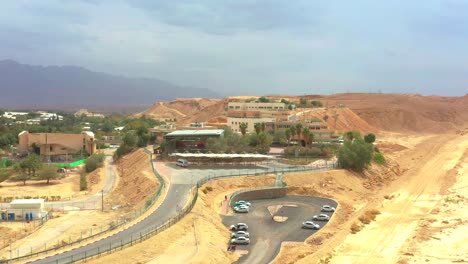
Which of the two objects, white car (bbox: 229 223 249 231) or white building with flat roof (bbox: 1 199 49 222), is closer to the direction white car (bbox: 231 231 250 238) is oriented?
the white building with flat roof

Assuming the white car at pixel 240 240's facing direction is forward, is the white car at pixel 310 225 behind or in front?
behind

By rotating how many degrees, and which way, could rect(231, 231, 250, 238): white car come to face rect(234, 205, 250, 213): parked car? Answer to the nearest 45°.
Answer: approximately 90° to its right

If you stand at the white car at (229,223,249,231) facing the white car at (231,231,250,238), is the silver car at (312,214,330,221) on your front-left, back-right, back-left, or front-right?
back-left

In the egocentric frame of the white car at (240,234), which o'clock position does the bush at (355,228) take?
The bush is roughly at 5 o'clock from the white car.

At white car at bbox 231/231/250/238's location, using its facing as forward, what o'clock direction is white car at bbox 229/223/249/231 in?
white car at bbox 229/223/249/231 is roughly at 3 o'clock from white car at bbox 231/231/250/238.

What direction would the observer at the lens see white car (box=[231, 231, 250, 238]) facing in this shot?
facing to the left of the viewer

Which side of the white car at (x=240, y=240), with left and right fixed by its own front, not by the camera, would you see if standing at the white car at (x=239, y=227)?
right

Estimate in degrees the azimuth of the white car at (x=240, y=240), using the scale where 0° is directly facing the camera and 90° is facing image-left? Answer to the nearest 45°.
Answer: approximately 90°
